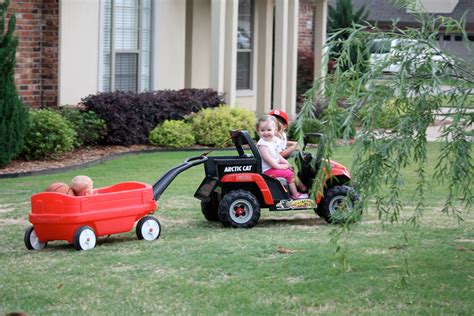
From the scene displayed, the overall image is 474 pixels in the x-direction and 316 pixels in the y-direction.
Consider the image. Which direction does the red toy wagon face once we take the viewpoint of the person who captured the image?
facing away from the viewer and to the right of the viewer

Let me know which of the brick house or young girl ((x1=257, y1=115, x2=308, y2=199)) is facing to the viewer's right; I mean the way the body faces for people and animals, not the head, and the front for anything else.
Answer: the young girl

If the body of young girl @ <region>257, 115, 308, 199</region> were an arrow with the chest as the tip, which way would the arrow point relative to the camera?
to the viewer's right

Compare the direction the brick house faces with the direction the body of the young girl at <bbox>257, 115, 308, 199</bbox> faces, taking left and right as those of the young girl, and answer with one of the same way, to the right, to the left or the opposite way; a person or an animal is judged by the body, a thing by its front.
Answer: to the right

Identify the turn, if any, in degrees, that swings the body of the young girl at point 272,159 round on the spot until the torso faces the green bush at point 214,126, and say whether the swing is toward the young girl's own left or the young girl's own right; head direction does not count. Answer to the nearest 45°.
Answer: approximately 90° to the young girl's own left

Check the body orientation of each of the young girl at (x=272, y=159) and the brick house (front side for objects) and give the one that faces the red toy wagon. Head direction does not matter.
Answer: the brick house

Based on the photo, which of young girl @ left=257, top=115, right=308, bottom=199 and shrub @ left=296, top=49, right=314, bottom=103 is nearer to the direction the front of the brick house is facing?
the young girl

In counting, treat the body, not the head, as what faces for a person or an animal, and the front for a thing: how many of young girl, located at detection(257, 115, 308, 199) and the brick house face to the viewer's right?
1
